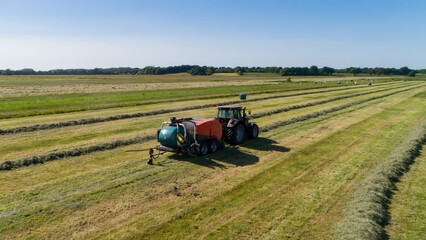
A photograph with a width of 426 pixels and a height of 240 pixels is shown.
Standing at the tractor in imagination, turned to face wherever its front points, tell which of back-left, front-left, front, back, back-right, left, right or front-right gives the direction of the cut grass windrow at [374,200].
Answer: right

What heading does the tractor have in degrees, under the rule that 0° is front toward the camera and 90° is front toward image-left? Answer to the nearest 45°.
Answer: approximately 225°
